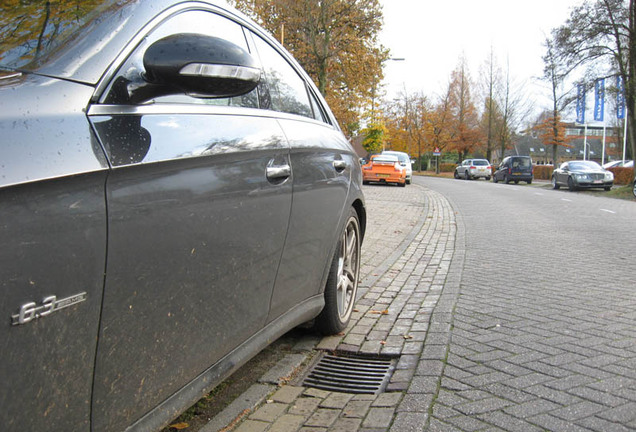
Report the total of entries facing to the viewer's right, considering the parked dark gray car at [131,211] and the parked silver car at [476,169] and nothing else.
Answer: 0

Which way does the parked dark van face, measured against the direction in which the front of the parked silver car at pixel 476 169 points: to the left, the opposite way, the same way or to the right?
the same way

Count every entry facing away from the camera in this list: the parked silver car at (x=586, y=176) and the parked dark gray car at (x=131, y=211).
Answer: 0

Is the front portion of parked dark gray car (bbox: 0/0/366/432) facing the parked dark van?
no

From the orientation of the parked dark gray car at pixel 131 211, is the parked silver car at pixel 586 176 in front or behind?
behind

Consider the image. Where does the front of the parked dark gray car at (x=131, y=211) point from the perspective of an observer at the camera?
facing the viewer and to the left of the viewer

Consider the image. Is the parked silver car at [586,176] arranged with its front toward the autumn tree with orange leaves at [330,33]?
no

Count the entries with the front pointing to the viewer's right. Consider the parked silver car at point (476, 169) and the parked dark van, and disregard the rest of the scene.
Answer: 0

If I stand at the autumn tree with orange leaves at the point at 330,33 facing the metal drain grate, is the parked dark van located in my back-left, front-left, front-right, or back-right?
back-left

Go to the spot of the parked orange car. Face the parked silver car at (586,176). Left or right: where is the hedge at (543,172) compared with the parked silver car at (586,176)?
left
